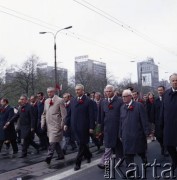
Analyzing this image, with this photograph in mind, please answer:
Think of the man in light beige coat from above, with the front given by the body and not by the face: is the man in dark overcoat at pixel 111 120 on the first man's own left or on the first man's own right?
on the first man's own left

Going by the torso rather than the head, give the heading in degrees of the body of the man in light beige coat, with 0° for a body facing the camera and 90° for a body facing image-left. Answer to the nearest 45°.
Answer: approximately 45°

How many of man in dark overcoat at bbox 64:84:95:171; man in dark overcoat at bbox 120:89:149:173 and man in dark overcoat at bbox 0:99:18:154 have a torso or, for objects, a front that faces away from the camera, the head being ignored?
0

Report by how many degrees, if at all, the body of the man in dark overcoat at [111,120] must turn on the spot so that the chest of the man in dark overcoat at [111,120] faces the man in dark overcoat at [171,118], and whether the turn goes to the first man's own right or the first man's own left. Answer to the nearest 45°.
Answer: approximately 90° to the first man's own left

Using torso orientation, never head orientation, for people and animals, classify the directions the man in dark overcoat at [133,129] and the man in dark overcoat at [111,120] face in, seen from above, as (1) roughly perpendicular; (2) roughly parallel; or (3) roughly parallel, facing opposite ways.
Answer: roughly parallel

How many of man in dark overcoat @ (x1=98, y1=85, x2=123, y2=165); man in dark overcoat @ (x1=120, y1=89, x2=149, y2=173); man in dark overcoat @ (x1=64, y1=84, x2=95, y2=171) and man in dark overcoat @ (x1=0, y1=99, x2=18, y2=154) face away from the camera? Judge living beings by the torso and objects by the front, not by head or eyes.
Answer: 0

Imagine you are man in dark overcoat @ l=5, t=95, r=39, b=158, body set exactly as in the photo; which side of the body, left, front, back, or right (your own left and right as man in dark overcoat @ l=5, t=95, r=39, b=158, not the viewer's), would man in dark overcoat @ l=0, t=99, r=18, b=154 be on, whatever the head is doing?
right

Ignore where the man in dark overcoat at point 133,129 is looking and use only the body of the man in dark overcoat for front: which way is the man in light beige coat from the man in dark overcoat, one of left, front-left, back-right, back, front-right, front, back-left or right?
right

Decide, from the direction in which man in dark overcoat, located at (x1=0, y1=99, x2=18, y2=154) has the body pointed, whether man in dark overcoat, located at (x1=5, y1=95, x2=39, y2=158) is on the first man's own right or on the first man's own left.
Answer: on the first man's own left

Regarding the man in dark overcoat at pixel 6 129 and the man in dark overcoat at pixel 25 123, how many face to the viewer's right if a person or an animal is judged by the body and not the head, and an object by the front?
0

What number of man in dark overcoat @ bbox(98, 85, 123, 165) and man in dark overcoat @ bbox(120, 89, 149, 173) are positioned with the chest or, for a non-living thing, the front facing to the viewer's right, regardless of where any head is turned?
0

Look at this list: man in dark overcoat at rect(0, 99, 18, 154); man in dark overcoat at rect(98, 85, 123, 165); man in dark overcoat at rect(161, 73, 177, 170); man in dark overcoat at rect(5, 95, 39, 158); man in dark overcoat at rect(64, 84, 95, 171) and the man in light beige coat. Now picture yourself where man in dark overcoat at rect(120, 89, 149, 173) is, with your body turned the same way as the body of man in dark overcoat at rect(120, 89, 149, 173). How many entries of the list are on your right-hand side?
5

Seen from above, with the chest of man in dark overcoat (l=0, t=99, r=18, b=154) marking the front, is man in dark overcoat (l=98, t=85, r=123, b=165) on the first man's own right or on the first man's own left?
on the first man's own left

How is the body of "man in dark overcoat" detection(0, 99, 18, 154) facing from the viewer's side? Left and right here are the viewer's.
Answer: facing the viewer and to the left of the viewer
